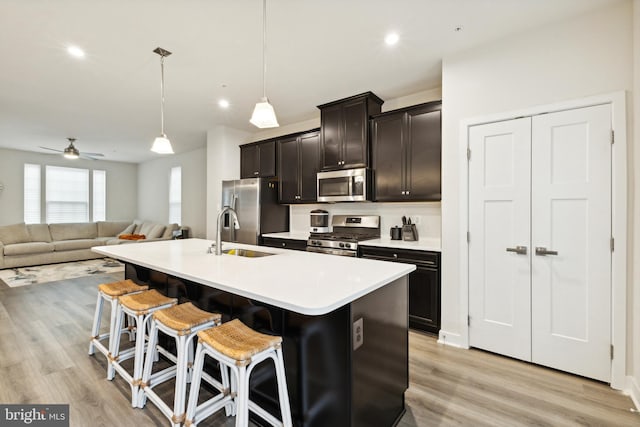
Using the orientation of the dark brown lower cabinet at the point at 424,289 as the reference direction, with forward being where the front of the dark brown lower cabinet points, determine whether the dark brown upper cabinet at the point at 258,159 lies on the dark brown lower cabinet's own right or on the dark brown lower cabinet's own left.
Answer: on the dark brown lower cabinet's own right

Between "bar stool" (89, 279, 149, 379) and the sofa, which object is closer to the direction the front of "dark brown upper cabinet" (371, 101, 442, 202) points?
the bar stool

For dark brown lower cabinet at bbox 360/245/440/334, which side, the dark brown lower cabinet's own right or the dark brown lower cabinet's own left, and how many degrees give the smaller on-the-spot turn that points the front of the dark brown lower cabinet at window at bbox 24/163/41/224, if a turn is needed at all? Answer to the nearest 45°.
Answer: approximately 45° to the dark brown lower cabinet's own right

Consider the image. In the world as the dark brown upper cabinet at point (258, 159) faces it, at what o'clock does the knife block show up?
The knife block is roughly at 9 o'clock from the dark brown upper cabinet.

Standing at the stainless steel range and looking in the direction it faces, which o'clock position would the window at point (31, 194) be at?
The window is roughly at 2 o'clock from the stainless steel range.

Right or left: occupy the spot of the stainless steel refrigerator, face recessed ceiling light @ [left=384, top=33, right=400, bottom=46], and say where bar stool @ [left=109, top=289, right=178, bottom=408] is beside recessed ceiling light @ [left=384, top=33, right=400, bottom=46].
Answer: right

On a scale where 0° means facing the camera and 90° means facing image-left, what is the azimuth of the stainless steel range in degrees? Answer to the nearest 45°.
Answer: approximately 45°

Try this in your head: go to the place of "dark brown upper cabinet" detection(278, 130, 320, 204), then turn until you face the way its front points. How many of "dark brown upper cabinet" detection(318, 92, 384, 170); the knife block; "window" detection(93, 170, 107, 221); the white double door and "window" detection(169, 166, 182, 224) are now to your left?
3

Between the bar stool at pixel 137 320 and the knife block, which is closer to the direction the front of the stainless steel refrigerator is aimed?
the bar stool

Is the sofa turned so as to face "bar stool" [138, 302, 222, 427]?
yes

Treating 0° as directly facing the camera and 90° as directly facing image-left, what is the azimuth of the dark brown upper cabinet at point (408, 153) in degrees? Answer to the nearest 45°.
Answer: approximately 45°

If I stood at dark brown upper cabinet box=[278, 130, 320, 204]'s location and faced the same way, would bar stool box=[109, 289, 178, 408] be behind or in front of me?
in front
